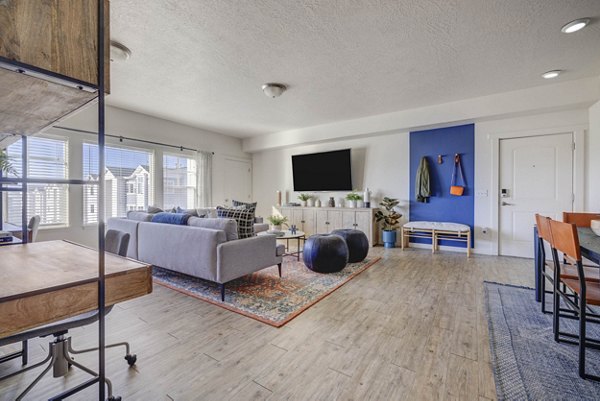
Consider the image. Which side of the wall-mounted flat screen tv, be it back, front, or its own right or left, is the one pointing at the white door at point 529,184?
left

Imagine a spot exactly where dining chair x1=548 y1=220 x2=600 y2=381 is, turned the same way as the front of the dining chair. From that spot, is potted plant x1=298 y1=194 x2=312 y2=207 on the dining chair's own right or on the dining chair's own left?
on the dining chair's own left

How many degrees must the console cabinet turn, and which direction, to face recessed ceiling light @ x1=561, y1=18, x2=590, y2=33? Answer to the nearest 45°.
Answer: approximately 90° to its left

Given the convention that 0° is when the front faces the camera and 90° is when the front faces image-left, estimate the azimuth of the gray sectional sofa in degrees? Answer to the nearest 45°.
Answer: approximately 225°

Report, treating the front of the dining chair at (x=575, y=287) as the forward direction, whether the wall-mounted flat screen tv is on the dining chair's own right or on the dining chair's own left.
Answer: on the dining chair's own left

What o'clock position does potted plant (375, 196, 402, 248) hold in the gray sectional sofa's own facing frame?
The potted plant is roughly at 1 o'clock from the gray sectional sofa.

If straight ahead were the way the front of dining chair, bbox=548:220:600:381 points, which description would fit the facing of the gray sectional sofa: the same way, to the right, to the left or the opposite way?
to the left

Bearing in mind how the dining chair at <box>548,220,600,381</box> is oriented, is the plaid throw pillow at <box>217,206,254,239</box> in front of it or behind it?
behind

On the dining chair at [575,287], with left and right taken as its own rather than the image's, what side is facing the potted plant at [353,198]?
left

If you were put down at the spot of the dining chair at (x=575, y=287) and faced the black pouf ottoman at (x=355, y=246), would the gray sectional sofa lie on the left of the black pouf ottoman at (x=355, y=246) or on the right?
left

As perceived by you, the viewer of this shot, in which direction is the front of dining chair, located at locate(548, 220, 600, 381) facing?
facing away from the viewer and to the right of the viewer

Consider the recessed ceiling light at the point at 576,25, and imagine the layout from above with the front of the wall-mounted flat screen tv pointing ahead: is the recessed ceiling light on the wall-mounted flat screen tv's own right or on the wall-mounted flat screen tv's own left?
on the wall-mounted flat screen tv's own left

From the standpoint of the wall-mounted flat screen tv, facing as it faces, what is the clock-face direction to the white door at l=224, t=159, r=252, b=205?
The white door is roughly at 2 o'clock from the wall-mounted flat screen tv.

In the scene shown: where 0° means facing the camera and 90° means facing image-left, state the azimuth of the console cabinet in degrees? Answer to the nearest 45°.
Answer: approximately 45°
